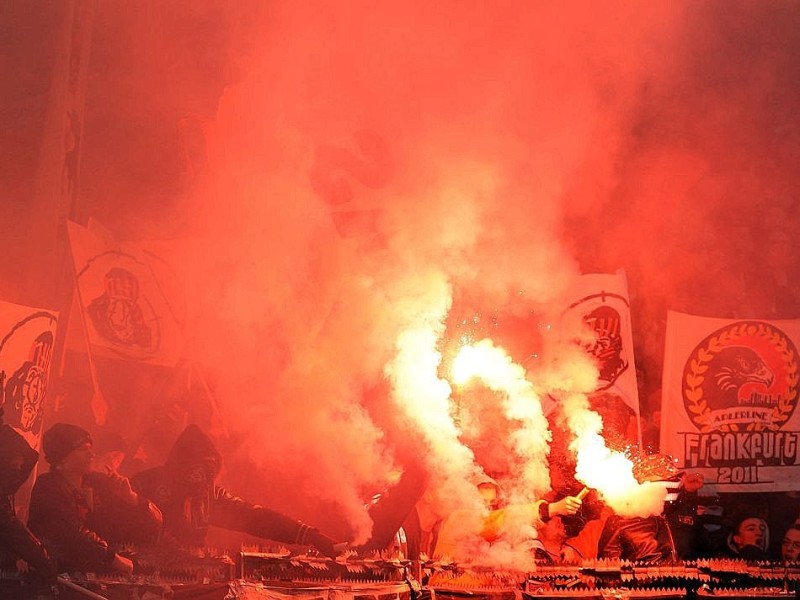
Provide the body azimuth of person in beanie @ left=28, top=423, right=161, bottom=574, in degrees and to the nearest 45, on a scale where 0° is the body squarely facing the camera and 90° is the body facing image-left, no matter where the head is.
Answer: approximately 315°

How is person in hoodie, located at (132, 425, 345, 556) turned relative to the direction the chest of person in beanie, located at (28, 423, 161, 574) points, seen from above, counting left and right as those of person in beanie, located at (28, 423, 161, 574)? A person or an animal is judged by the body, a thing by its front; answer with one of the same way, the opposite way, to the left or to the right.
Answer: the same way

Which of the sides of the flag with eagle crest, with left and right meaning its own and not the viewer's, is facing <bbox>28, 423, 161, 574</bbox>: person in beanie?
right

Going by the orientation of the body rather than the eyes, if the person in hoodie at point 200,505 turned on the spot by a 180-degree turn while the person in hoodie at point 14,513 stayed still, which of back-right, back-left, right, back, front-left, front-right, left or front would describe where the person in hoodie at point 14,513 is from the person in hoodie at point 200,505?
front-left

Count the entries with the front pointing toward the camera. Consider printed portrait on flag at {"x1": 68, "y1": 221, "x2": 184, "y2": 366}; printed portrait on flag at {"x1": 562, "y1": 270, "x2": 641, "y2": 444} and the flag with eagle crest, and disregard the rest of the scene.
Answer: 3

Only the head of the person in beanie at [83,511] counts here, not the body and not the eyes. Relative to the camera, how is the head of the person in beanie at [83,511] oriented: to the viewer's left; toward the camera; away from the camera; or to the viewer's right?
to the viewer's right

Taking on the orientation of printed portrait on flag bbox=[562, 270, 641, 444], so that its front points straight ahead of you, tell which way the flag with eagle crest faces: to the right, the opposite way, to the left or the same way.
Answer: the same way

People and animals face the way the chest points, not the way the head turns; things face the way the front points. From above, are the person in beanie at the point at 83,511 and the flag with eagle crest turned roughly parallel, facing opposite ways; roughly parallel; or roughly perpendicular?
roughly perpendicular

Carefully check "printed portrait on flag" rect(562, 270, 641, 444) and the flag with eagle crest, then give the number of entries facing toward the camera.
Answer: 2
